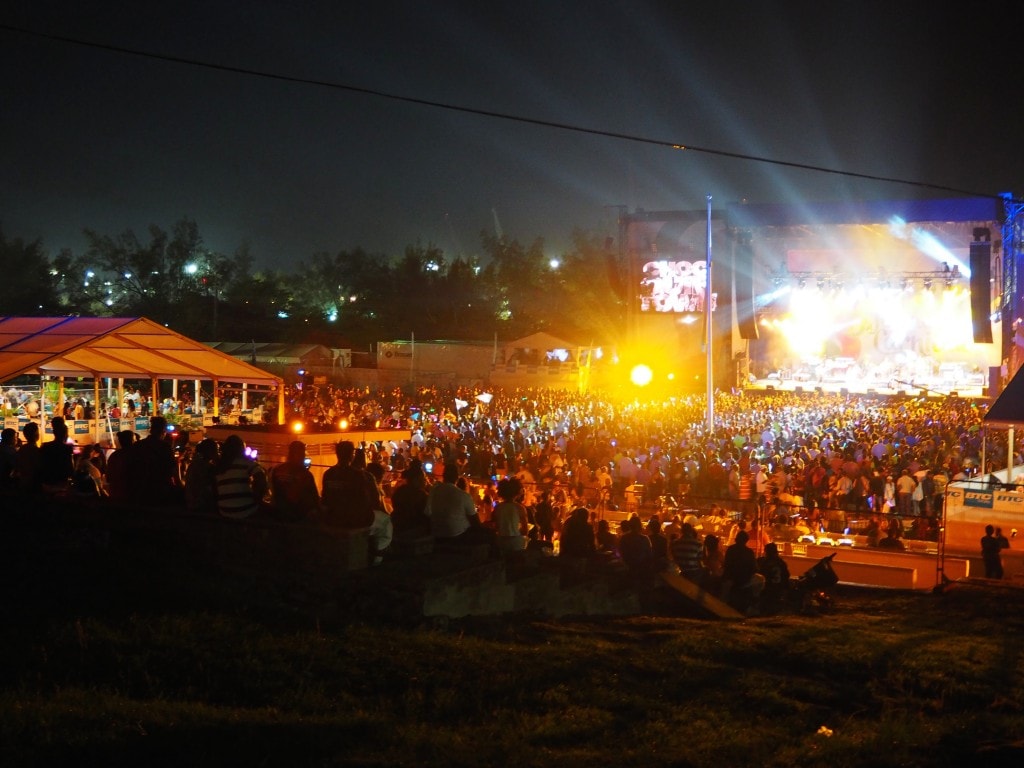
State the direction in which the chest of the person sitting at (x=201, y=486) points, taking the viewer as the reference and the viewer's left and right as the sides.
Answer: facing away from the viewer and to the right of the viewer

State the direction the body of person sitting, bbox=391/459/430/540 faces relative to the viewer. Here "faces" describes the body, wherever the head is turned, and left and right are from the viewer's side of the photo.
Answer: facing away from the viewer and to the right of the viewer

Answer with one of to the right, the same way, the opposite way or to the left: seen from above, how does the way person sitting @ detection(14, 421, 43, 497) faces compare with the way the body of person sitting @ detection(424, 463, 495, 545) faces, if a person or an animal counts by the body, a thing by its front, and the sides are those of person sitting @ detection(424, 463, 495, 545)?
the same way

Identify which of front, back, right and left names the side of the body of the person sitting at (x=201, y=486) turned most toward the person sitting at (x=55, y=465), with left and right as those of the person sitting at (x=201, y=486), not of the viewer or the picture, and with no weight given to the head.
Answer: left

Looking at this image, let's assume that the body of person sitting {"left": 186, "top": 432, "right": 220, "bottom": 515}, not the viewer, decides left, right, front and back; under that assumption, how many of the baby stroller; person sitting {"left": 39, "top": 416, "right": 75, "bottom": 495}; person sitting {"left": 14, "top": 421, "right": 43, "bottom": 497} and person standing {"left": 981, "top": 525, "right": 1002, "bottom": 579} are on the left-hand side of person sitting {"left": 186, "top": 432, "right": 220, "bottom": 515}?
2

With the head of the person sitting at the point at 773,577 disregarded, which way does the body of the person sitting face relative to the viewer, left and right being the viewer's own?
facing away from the viewer

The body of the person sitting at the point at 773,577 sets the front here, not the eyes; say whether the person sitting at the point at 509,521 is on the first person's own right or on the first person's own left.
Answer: on the first person's own left

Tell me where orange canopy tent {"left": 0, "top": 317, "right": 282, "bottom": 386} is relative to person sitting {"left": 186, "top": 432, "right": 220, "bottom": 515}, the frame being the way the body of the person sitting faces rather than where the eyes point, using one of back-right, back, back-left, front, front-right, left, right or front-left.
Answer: front-left

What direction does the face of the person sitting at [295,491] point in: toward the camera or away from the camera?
away from the camera

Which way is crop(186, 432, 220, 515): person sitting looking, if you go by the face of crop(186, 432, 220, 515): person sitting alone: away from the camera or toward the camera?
away from the camera

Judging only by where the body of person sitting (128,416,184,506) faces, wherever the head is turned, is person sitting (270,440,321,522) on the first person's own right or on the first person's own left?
on the first person's own right

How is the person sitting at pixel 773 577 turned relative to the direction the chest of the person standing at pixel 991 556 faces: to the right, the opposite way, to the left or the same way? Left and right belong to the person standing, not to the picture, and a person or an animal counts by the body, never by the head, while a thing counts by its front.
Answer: the same way

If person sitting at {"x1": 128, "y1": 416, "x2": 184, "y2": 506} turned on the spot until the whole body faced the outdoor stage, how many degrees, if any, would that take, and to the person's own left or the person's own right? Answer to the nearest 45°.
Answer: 0° — they already face it

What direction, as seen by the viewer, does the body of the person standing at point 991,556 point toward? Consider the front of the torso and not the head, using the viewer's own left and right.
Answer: facing away from the viewer

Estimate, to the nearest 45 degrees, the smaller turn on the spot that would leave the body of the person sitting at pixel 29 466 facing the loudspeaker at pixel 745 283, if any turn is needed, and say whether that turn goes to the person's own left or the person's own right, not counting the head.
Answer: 0° — they already face it

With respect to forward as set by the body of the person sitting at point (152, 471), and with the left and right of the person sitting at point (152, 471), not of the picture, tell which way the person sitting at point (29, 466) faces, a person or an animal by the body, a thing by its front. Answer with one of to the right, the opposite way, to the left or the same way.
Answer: the same way

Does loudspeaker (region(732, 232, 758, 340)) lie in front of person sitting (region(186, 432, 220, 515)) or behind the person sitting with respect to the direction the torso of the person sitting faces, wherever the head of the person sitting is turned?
in front

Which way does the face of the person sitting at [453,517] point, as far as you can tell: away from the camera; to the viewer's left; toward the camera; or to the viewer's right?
away from the camera
